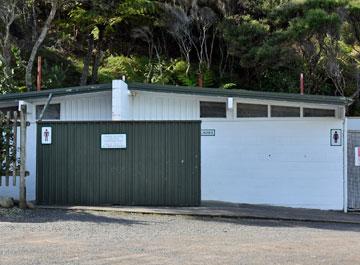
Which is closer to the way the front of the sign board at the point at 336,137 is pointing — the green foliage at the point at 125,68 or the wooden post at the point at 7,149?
the wooden post

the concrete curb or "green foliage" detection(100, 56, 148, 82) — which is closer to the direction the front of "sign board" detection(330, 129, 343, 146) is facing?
the concrete curb

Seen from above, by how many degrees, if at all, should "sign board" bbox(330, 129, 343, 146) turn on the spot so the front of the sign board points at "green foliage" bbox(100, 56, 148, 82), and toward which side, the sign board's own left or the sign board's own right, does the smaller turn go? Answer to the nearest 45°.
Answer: approximately 135° to the sign board's own right

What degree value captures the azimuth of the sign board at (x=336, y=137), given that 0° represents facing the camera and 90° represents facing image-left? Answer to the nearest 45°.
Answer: approximately 0°

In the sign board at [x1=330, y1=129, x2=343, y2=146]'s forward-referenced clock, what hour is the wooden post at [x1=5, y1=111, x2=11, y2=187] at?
The wooden post is roughly at 2 o'clock from the sign board.
